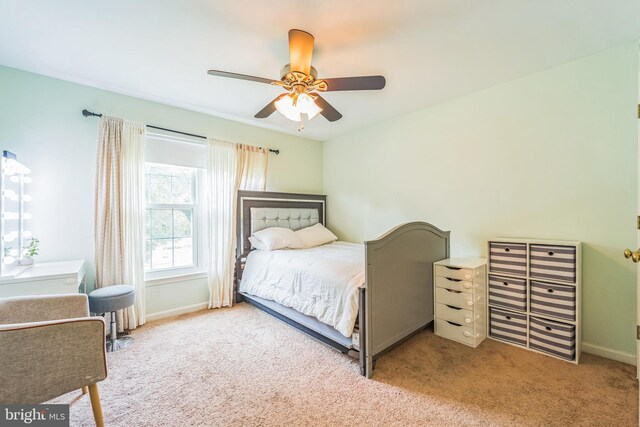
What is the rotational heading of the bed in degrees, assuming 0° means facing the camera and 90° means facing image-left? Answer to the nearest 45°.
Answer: approximately 315°

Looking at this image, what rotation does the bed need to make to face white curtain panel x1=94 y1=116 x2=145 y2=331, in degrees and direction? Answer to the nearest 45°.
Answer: approximately 135° to its right

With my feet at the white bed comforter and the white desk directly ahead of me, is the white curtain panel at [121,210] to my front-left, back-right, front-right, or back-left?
front-right

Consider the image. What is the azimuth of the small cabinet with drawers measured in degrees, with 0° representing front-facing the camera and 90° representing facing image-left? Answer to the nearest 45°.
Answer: approximately 45°

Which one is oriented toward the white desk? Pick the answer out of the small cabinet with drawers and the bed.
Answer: the small cabinet with drawers

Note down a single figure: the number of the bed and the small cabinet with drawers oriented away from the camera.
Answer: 0

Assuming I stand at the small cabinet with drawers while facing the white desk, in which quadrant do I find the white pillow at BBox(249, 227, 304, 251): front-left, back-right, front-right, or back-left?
front-right

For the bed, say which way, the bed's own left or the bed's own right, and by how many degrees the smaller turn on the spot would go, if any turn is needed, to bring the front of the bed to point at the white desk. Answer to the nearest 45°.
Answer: approximately 135° to the bed's own right

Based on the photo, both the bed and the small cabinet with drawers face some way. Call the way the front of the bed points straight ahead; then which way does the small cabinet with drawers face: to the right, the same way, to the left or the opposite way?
to the right

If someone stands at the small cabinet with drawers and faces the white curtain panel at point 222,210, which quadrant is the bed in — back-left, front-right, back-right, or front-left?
front-left

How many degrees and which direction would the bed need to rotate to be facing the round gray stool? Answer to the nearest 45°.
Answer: approximately 135° to its right
